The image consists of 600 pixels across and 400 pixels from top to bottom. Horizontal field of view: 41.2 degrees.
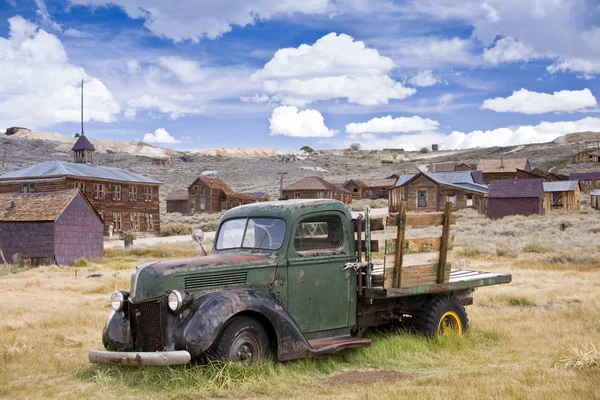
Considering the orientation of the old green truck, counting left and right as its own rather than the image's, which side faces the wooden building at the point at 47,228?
right

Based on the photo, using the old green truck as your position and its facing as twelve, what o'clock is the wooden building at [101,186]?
The wooden building is roughly at 4 o'clock from the old green truck.

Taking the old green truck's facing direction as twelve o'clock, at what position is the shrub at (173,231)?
The shrub is roughly at 4 o'clock from the old green truck.

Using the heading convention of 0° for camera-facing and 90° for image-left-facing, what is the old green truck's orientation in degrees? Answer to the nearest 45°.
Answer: approximately 45°
